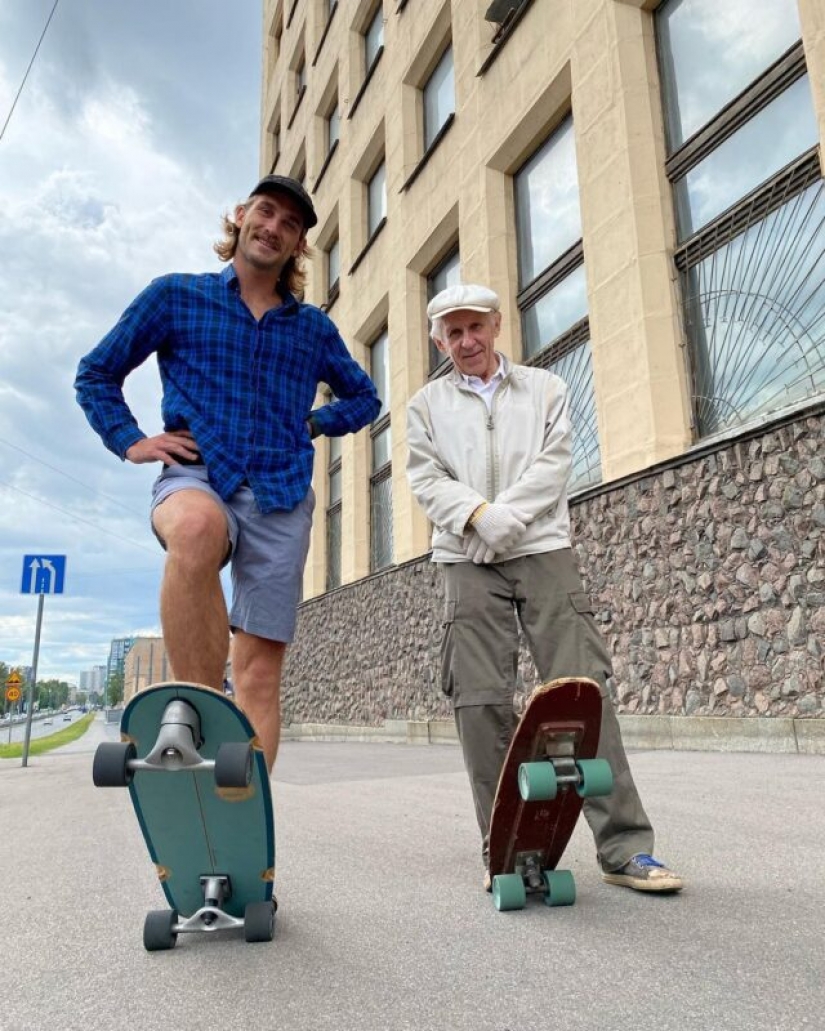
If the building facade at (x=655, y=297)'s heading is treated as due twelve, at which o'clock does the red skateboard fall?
The red skateboard is roughly at 11 o'clock from the building facade.

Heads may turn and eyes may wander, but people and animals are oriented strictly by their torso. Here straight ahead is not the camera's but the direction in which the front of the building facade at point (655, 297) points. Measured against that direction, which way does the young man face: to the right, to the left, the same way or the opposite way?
to the left

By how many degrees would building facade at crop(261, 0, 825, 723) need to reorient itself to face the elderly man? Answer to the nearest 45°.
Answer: approximately 45° to its left

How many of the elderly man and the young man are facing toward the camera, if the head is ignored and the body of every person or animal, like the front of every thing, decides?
2

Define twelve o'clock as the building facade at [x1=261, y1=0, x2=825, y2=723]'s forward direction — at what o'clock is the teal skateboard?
The teal skateboard is roughly at 11 o'clock from the building facade.

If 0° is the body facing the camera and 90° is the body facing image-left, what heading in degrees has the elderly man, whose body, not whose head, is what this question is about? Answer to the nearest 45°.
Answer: approximately 0°

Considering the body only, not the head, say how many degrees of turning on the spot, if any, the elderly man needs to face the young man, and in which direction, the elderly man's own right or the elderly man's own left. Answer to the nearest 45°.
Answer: approximately 45° to the elderly man's own right
